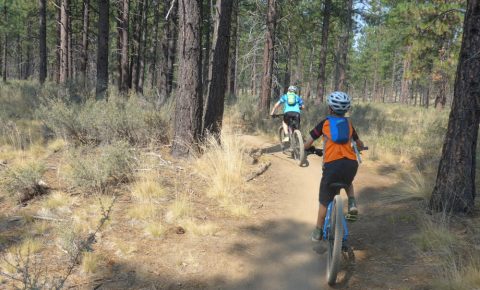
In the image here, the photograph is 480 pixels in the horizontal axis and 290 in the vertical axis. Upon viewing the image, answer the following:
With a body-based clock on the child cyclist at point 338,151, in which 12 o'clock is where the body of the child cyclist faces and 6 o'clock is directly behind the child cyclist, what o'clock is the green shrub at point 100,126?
The green shrub is roughly at 10 o'clock from the child cyclist.

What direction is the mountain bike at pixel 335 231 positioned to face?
away from the camera

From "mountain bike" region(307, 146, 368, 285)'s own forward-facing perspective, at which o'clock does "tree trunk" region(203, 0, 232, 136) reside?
The tree trunk is roughly at 11 o'clock from the mountain bike.

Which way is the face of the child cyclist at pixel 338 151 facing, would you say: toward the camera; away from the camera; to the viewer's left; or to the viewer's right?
away from the camera

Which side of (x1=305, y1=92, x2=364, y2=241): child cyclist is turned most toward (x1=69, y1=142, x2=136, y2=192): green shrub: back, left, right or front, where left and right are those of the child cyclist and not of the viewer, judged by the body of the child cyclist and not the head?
left

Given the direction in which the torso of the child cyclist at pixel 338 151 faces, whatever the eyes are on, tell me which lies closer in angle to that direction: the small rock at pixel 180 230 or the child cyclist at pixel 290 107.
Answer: the child cyclist

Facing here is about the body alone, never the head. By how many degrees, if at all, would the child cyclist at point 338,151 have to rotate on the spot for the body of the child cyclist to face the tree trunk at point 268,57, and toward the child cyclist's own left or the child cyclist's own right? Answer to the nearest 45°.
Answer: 0° — they already face it

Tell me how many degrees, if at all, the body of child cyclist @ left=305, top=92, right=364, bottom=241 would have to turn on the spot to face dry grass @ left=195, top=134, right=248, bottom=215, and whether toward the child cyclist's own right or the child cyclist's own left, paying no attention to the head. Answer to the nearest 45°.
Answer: approximately 45° to the child cyclist's own left

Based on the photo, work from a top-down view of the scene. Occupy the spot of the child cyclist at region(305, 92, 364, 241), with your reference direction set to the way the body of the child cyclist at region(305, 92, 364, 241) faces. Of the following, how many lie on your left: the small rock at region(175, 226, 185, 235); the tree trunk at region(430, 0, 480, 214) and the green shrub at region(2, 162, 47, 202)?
2

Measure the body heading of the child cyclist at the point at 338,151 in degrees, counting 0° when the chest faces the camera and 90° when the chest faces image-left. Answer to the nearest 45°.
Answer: approximately 180°

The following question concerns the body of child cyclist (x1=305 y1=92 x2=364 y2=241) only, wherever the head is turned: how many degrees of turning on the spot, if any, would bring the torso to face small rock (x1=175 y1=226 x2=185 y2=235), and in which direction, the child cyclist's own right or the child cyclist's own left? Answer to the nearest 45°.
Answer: approximately 90° to the child cyclist's own left
